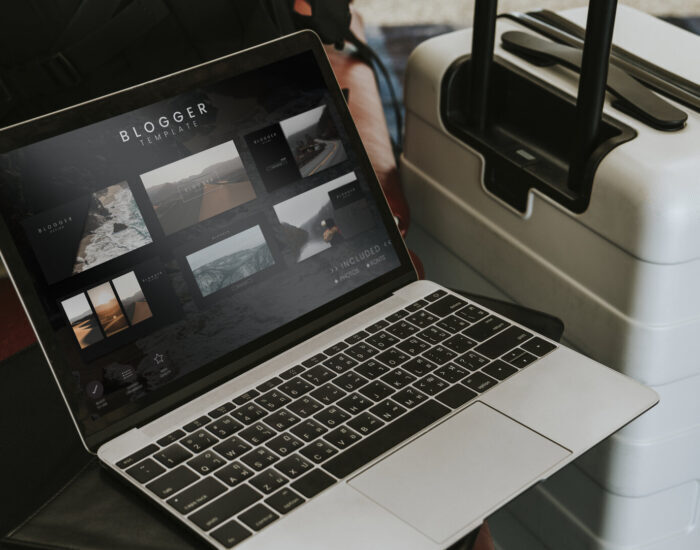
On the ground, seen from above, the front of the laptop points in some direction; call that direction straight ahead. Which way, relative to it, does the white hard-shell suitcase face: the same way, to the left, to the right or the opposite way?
to the left

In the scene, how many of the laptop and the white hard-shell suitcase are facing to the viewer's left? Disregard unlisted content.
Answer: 0

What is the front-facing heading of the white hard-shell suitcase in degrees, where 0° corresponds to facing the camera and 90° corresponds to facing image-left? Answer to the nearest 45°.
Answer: approximately 225°
